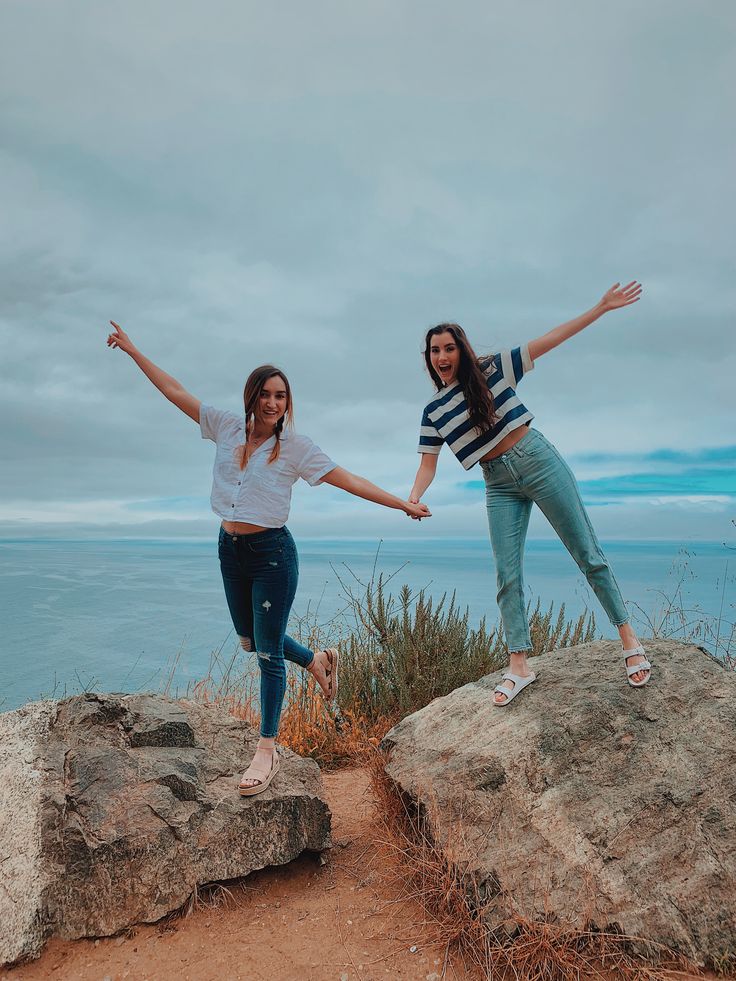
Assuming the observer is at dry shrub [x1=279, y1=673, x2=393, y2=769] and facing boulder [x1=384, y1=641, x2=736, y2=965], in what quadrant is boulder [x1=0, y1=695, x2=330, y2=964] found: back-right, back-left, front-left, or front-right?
front-right

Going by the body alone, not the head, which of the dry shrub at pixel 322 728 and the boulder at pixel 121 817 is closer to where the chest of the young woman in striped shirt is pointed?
the boulder

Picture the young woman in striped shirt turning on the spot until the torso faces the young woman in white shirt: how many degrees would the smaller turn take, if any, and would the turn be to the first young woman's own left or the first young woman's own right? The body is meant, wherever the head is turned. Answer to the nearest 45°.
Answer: approximately 90° to the first young woman's own right

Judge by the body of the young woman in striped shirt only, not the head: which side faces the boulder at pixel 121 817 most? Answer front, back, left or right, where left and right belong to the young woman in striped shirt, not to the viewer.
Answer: right

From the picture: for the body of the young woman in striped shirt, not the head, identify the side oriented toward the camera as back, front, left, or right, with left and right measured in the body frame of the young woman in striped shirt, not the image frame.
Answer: front

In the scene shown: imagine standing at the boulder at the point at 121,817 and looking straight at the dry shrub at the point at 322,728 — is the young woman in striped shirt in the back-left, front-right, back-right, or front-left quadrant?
front-right

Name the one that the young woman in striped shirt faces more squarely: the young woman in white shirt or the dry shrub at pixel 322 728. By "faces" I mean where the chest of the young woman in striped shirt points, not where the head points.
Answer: the young woman in white shirt

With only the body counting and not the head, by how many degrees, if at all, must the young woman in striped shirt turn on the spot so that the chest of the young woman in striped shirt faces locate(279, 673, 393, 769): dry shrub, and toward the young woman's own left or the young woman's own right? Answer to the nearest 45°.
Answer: approximately 135° to the young woman's own right
